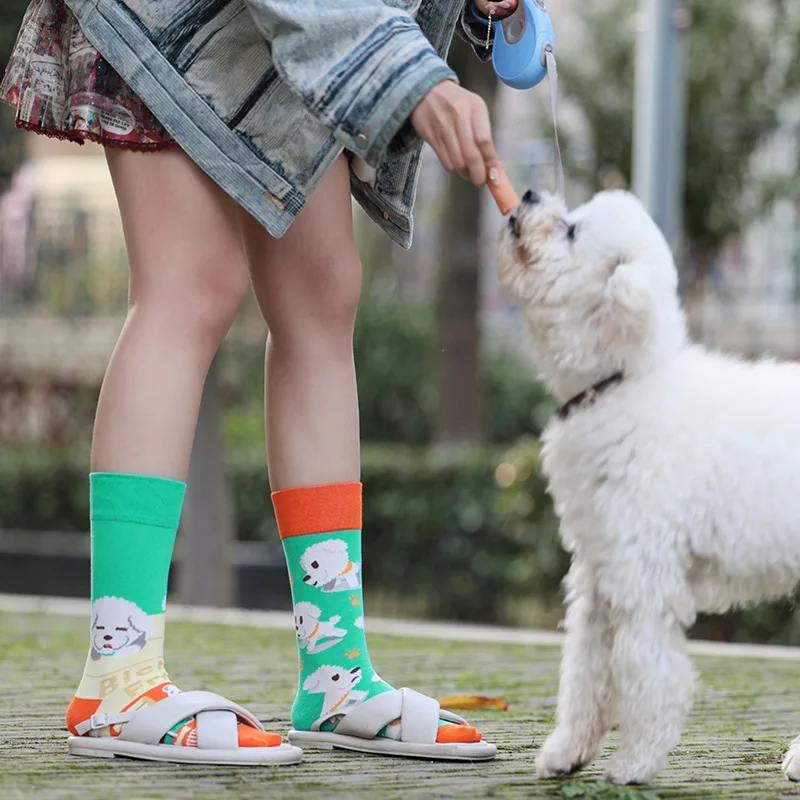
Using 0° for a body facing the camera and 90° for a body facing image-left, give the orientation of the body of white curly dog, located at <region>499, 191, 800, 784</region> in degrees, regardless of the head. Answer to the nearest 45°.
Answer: approximately 90°

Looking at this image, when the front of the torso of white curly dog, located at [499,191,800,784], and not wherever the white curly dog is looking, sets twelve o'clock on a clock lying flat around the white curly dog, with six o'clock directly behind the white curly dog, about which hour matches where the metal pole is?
The metal pole is roughly at 3 o'clock from the white curly dog.
